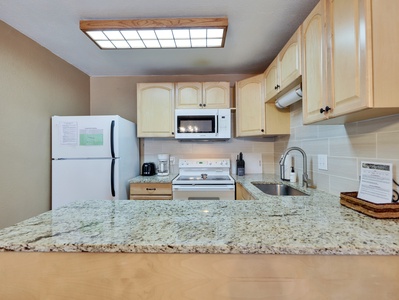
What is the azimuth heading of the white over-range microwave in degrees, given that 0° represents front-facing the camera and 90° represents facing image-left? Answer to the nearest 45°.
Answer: approximately 0°

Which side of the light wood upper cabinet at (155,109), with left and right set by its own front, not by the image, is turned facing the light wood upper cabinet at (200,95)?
left

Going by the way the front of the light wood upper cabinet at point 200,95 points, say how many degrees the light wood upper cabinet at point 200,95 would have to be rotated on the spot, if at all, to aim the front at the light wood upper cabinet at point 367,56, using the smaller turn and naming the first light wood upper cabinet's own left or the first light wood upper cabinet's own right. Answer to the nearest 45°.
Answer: approximately 45° to the first light wood upper cabinet's own left

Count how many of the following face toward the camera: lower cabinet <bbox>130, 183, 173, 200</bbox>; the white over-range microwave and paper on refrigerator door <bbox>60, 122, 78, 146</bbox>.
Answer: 3

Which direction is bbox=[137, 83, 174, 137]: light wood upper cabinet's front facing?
toward the camera

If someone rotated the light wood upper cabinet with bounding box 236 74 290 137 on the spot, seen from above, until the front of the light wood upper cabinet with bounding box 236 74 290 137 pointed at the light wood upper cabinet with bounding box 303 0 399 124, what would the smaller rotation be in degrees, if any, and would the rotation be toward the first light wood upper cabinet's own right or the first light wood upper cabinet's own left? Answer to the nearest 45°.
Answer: approximately 45° to the first light wood upper cabinet's own left

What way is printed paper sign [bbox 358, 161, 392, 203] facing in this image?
toward the camera

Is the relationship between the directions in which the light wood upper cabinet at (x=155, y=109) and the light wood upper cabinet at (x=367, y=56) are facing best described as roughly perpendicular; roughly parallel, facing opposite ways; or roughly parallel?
roughly perpendicular

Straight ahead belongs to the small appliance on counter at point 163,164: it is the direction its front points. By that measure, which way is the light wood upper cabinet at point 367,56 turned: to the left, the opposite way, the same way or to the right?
to the right

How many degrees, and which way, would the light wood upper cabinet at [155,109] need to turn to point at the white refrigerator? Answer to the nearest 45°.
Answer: approximately 45° to its right

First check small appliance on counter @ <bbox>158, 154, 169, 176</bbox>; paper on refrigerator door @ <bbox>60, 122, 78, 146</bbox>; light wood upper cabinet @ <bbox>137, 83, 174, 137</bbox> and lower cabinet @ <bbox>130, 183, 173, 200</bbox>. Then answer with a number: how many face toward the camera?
4

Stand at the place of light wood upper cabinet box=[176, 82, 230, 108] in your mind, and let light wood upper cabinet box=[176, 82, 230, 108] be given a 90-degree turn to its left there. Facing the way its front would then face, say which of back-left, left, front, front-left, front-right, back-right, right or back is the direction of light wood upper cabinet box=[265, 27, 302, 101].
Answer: front-right

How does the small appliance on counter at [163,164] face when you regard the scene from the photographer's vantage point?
facing the viewer

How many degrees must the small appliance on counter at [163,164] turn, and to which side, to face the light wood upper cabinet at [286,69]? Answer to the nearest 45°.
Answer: approximately 45° to its left
